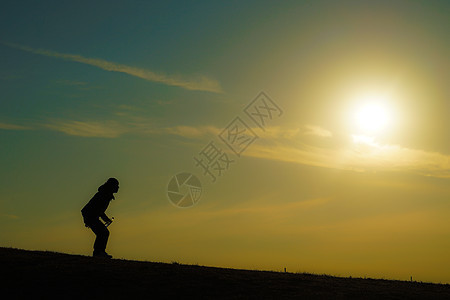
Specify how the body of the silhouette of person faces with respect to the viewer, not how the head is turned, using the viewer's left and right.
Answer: facing to the right of the viewer
